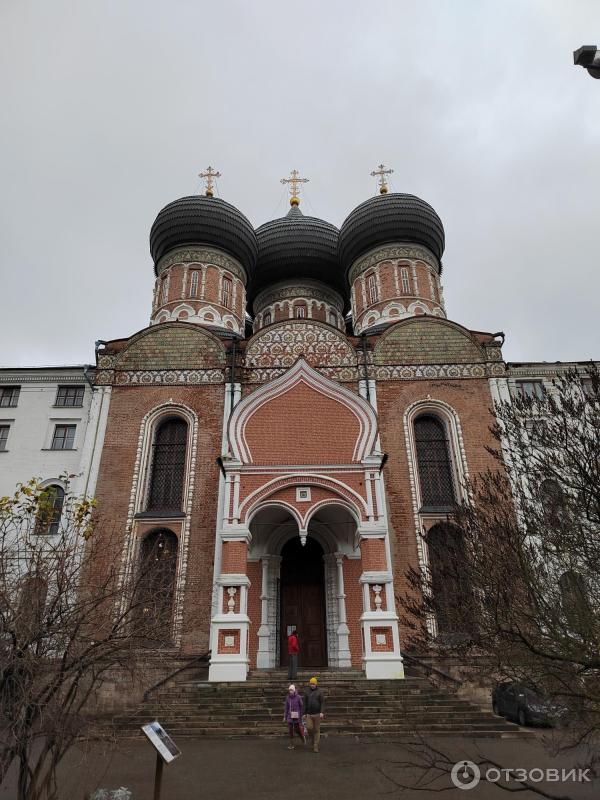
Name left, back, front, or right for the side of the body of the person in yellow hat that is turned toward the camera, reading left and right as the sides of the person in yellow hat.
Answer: front

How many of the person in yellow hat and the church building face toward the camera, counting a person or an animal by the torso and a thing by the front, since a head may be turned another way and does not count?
2

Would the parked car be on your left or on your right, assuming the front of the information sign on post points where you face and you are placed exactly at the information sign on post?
on your left

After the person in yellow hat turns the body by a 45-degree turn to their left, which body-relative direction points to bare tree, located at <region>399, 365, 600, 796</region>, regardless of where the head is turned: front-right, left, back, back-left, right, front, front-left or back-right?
front

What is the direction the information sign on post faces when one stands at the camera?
facing the viewer and to the right of the viewer

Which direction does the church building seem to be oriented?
toward the camera

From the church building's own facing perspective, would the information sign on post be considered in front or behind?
in front
